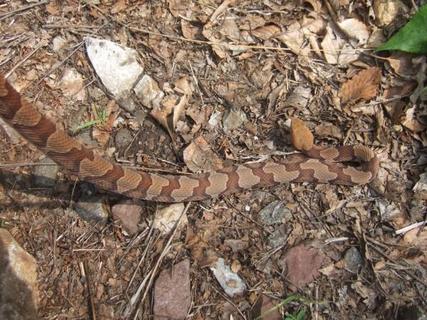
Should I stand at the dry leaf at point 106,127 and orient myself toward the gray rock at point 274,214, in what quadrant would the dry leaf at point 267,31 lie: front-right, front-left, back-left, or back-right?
front-left

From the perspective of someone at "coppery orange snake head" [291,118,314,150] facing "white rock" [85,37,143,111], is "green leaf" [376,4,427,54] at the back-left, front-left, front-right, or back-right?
back-right

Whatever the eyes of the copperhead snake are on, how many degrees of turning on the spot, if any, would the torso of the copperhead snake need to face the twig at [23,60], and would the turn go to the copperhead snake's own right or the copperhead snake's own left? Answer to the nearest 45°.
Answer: approximately 45° to the copperhead snake's own left

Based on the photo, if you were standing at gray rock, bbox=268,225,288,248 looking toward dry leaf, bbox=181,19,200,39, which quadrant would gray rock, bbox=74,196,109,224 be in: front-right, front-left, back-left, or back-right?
front-left

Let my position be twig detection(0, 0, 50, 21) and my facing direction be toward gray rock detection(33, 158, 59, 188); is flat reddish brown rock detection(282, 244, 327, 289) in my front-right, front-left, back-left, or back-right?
front-left

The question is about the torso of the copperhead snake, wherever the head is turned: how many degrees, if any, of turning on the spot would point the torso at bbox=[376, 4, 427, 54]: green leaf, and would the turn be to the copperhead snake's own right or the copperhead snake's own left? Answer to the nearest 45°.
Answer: approximately 45° to the copperhead snake's own left

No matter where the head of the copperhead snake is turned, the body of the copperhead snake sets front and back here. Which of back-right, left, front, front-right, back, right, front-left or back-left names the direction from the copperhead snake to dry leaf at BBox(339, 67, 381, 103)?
front-left

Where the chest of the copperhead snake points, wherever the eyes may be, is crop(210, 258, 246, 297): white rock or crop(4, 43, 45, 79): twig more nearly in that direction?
the twig

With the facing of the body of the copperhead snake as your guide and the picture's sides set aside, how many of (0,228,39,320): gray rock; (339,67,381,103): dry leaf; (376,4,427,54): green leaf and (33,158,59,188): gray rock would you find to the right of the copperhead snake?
2
